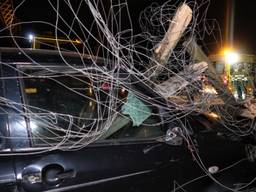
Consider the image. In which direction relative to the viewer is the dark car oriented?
to the viewer's right
